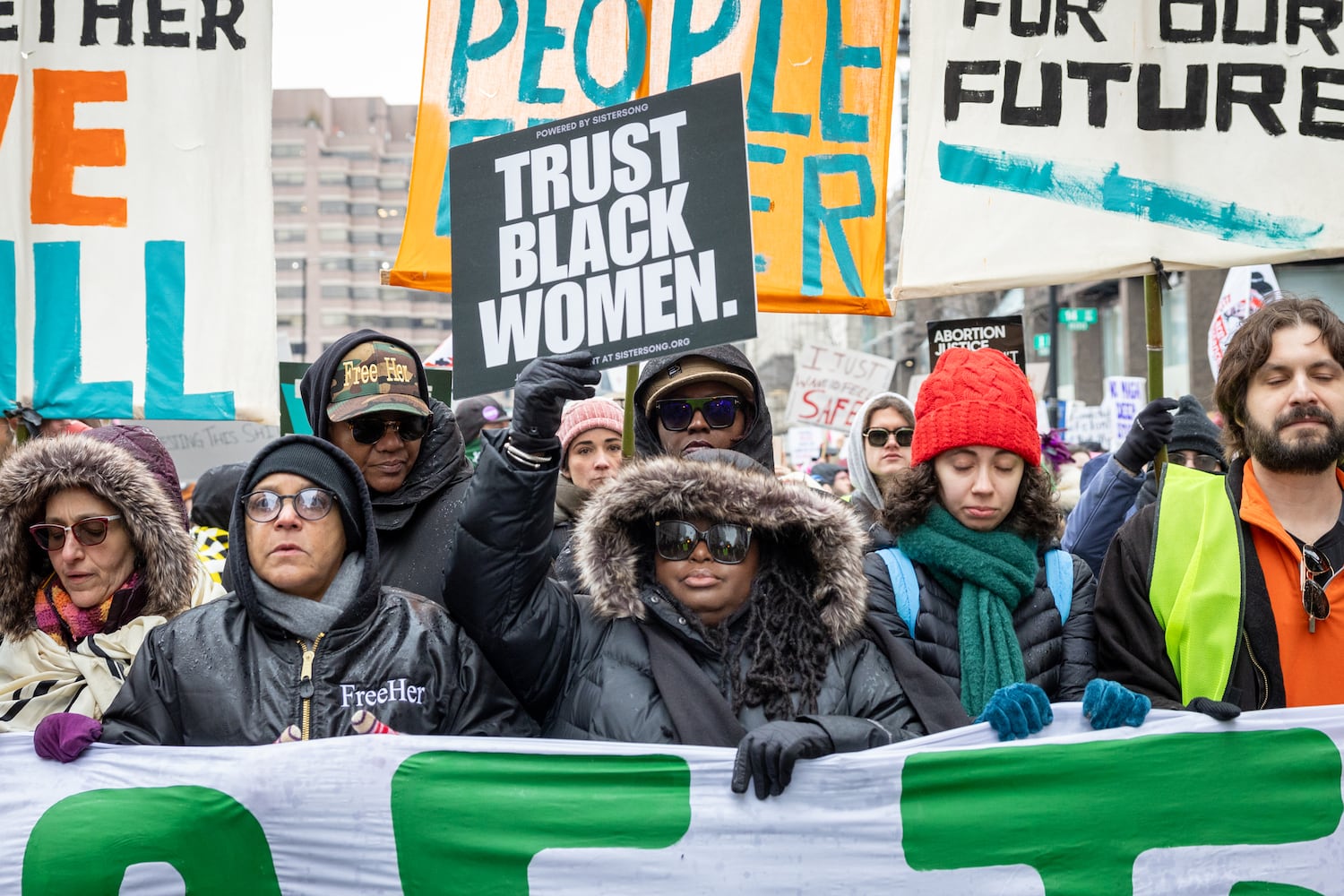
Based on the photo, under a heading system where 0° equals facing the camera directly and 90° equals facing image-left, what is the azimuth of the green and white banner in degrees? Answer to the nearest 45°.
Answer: approximately 0°

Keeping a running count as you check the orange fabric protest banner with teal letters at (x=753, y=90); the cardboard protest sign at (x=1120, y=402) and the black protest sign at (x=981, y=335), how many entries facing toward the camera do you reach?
3

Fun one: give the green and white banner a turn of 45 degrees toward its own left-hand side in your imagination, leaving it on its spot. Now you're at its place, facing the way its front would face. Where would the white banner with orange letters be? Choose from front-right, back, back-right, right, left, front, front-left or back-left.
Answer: back

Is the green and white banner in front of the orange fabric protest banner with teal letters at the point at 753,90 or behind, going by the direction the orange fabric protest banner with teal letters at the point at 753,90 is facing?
in front

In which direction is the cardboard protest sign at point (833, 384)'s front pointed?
toward the camera

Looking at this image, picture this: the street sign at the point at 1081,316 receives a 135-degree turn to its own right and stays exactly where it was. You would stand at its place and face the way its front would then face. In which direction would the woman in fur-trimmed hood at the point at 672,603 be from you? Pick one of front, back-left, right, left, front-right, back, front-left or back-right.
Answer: back-left

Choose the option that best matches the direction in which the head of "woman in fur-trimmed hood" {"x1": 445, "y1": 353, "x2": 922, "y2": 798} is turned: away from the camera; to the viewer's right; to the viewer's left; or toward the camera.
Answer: toward the camera

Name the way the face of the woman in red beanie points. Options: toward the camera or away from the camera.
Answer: toward the camera

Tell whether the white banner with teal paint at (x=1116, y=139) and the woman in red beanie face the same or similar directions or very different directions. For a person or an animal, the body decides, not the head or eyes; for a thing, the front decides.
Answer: same or similar directions

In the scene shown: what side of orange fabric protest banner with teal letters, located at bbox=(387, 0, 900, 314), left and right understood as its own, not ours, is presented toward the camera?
front

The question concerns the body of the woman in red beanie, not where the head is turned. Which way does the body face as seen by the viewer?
toward the camera

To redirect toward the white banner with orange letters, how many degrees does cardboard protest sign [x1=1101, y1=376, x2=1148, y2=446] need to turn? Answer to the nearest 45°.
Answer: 0° — it already faces it

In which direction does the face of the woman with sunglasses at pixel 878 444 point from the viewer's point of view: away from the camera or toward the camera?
toward the camera

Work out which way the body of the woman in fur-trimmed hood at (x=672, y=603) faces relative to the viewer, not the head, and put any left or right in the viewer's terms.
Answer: facing the viewer

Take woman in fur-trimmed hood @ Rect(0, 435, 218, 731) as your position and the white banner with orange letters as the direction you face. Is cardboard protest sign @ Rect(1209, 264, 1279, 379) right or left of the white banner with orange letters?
right
